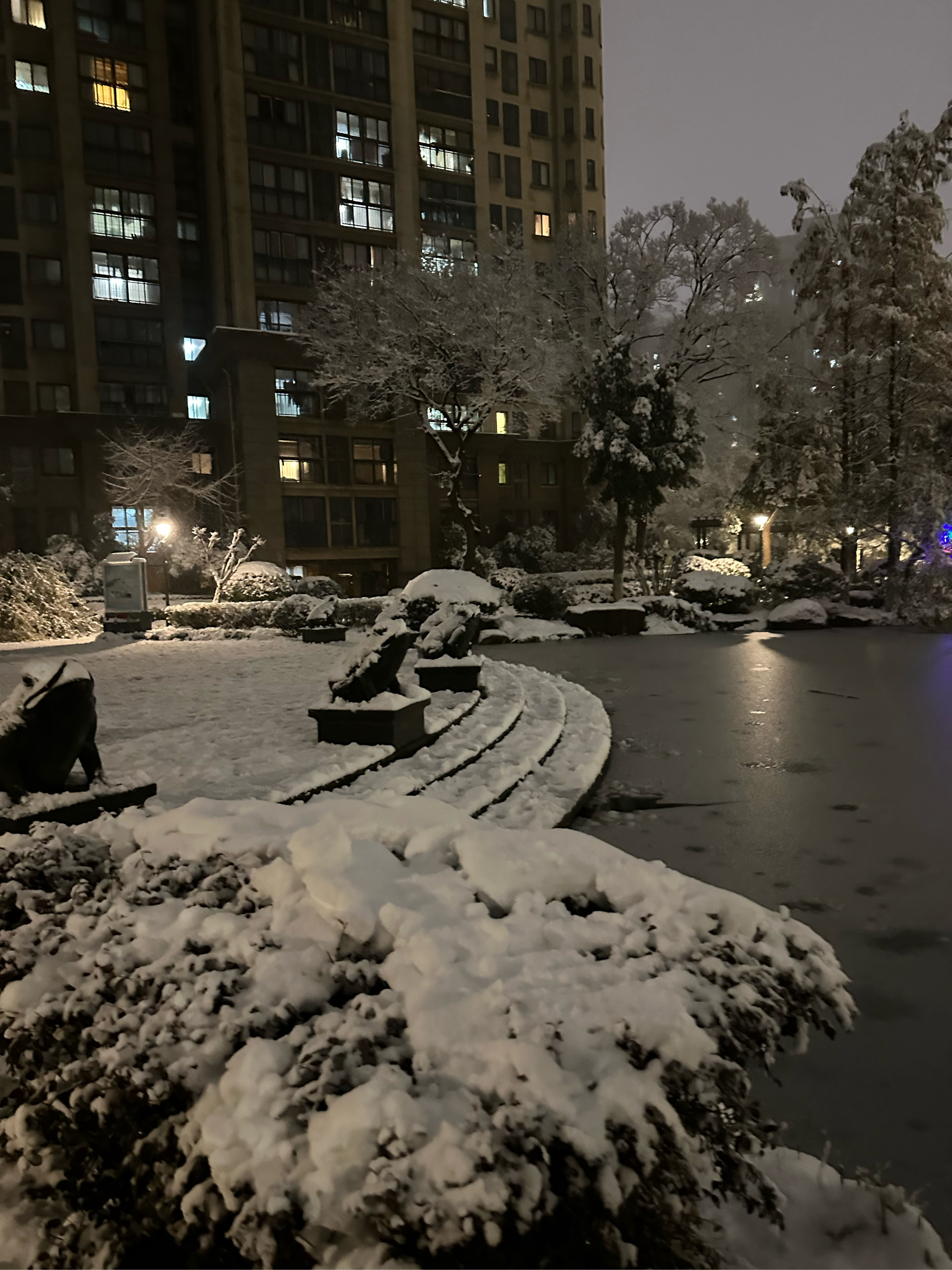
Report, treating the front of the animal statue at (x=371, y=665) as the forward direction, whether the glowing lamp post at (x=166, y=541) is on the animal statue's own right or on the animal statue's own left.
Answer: on the animal statue's own left

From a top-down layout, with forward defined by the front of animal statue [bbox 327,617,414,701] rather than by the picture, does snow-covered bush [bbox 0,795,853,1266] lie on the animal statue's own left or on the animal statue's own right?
on the animal statue's own right

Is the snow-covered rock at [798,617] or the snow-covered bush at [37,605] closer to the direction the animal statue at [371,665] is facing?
the snow-covered rock

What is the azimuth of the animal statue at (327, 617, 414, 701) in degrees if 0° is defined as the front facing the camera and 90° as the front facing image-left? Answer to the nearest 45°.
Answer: approximately 270°

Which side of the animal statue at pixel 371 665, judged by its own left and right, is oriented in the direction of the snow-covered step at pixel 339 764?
right

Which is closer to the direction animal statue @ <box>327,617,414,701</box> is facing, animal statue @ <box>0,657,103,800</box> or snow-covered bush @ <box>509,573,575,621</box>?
the snow-covered bush

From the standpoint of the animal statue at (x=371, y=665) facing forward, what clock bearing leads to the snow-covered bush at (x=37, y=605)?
The snow-covered bush is roughly at 8 o'clock from the animal statue.

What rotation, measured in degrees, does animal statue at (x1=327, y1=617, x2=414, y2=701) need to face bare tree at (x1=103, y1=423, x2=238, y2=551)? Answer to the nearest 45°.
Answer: approximately 90° to its left
